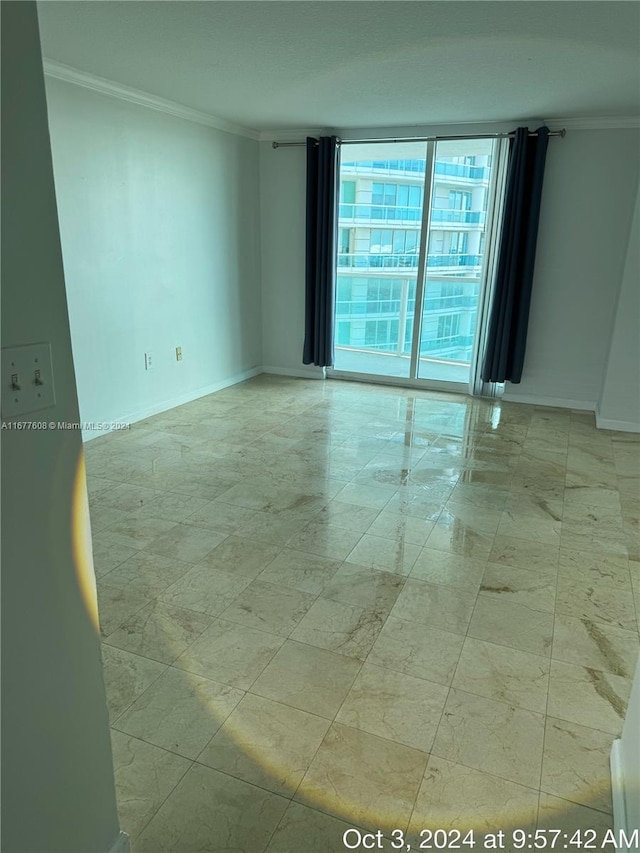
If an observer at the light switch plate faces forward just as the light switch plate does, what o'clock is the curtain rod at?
The curtain rod is roughly at 9 o'clock from the light switch plate.

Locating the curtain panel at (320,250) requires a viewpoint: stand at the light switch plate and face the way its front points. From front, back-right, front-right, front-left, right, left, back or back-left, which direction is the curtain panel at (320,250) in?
left

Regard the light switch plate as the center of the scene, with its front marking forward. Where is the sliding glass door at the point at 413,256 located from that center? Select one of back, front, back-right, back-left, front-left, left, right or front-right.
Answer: left

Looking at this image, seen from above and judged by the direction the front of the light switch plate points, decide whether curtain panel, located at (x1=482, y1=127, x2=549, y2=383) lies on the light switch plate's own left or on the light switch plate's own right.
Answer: on the light switch plate's own left

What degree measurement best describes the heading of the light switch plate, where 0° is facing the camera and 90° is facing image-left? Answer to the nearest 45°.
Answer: approximately 315°
